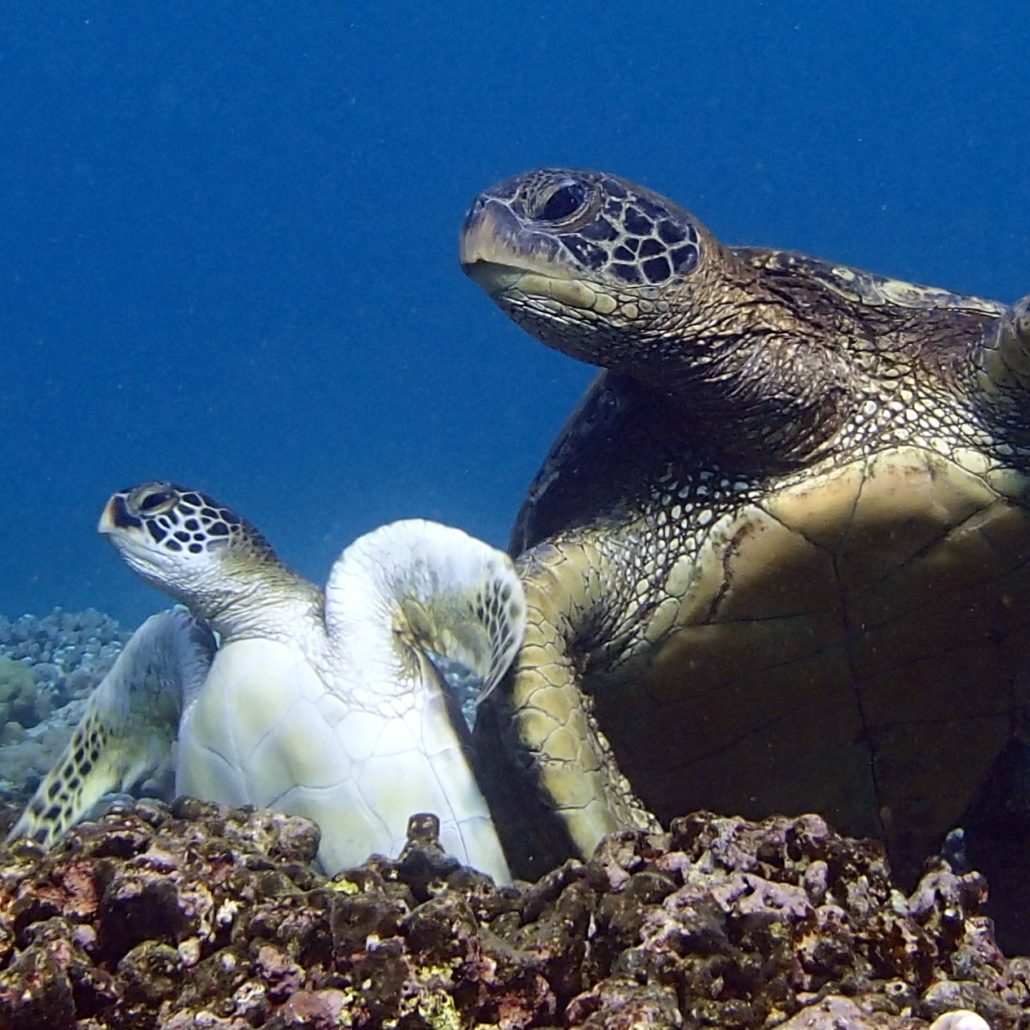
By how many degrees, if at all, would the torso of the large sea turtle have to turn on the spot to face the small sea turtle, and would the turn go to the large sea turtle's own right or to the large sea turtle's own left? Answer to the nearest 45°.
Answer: approximately 45° to the large sea turtle's own right

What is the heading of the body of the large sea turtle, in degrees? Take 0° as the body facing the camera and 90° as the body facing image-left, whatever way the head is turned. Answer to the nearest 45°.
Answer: approximately 45°
